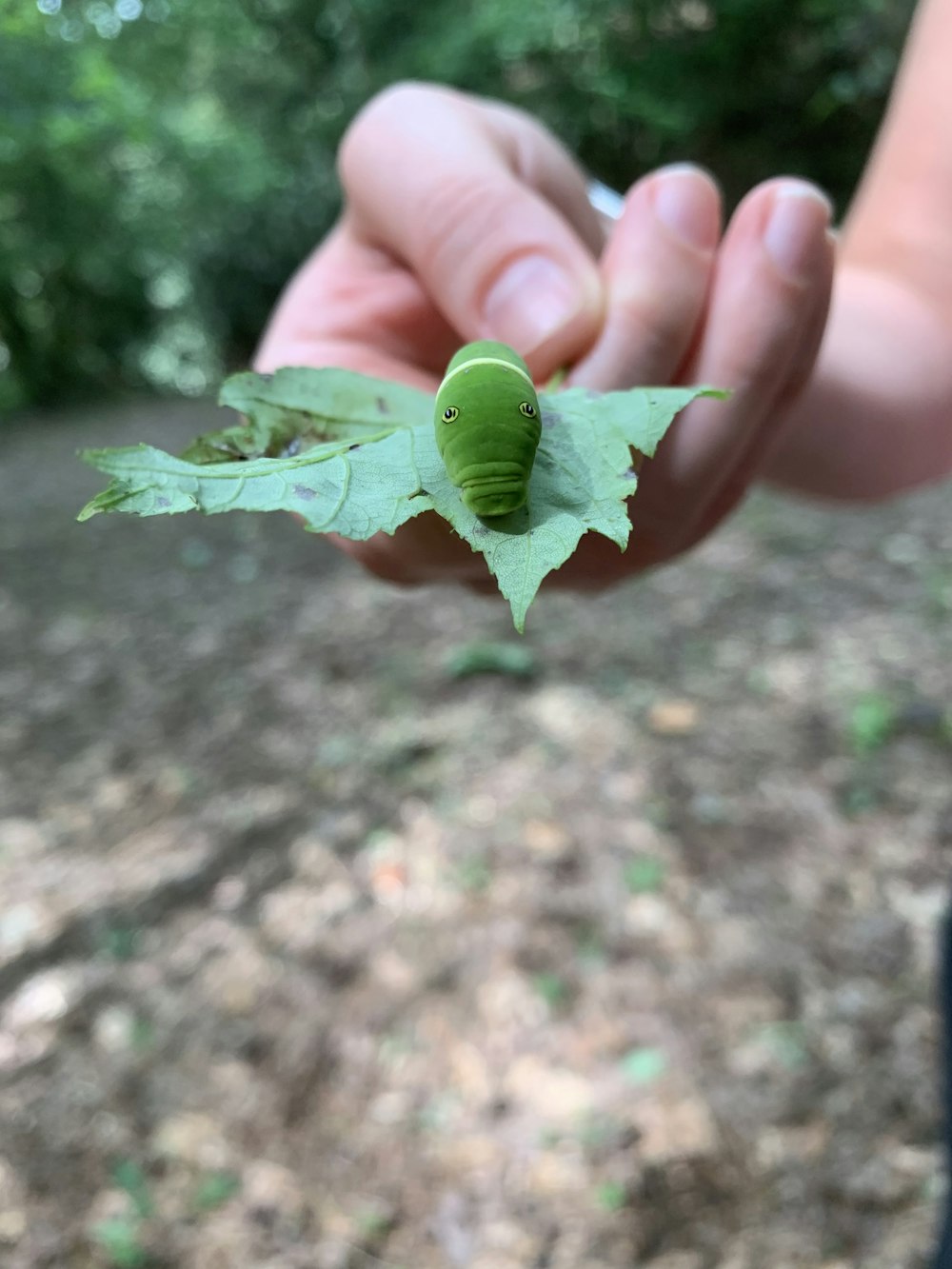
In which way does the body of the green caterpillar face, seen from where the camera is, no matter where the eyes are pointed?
toward the camera

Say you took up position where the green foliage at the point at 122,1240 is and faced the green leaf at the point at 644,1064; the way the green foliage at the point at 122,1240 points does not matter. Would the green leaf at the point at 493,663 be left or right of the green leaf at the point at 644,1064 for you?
left

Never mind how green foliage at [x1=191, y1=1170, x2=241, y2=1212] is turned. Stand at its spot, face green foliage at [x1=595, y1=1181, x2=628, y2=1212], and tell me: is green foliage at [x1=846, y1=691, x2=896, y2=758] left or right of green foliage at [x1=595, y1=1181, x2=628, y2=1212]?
left

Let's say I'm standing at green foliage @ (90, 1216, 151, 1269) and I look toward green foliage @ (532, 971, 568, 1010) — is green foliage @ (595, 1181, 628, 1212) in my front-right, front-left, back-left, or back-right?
front-right

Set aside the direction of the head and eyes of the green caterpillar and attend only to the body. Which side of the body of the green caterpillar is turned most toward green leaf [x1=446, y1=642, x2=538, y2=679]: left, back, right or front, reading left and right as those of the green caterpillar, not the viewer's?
back
